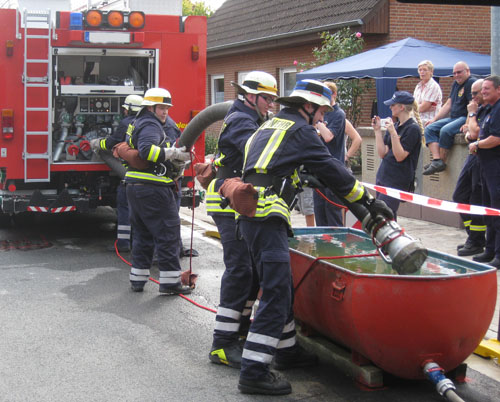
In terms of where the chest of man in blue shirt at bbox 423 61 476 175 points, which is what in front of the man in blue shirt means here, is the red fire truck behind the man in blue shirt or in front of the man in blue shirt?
in front

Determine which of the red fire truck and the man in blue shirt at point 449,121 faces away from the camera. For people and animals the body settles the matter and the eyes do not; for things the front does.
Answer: the red fire truck

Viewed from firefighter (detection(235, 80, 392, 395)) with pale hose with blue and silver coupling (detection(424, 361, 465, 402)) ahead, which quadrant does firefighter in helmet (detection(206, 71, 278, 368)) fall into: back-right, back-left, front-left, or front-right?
back-left

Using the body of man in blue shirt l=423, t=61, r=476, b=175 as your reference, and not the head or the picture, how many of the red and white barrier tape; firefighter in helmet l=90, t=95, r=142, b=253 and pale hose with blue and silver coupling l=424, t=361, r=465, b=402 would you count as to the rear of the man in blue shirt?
0

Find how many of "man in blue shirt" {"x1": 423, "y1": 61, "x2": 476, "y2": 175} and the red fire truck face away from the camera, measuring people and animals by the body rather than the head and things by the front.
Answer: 1

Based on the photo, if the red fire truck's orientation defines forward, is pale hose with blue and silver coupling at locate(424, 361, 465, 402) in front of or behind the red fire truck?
behind

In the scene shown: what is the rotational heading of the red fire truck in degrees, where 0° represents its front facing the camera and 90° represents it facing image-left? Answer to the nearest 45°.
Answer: approximately 180°

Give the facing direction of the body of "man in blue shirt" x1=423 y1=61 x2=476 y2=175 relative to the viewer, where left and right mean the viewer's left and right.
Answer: facing the viewer and to the left of the viewer

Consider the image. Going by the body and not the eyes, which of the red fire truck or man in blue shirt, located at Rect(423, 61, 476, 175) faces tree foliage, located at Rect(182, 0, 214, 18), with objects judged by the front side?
the red fire truck

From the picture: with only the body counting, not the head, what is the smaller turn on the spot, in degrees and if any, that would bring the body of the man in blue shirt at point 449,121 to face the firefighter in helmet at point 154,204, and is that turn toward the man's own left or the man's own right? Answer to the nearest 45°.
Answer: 0° — they already face them

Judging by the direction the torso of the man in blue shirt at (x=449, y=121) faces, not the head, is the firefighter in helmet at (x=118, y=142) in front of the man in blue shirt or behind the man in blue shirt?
in front

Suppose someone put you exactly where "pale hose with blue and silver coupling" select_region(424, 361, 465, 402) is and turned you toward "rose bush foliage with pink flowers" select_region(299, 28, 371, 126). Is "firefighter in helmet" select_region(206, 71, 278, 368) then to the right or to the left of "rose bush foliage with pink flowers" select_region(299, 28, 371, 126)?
left
